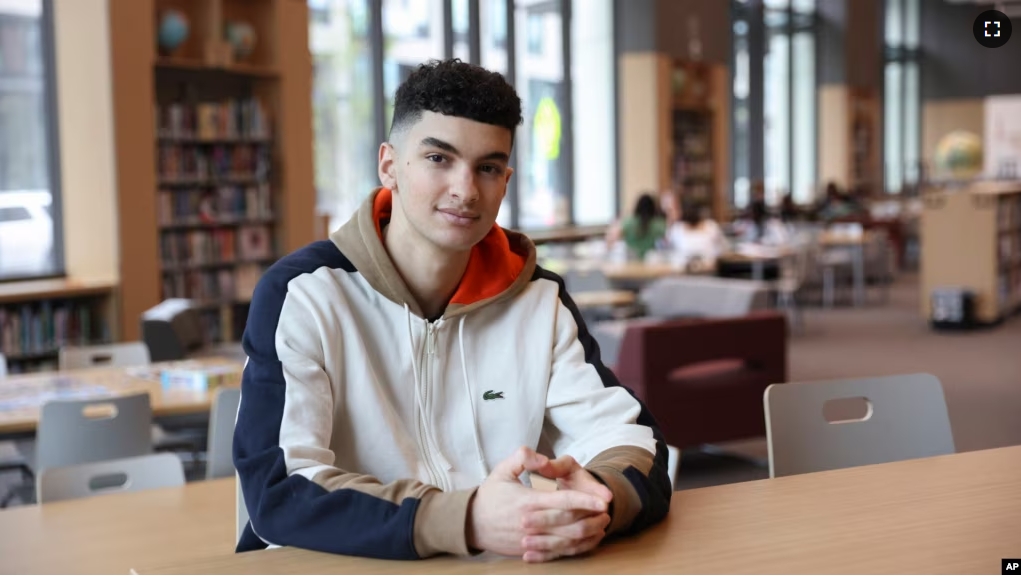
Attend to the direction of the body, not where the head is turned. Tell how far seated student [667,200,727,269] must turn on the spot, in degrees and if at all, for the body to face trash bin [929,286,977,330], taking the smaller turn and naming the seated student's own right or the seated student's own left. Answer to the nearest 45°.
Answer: approximately 90° to the seated student's own right

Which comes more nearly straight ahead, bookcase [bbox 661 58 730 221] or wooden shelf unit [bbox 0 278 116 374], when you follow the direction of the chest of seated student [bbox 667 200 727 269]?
the bookcase

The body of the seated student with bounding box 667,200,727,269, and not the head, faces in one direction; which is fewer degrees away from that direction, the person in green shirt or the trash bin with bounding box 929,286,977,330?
the trash bin

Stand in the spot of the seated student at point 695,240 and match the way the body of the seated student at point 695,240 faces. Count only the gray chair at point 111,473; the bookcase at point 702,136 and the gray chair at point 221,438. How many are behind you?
2

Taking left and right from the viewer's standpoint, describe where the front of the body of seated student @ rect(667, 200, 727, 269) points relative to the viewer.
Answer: facing away from the viewer
